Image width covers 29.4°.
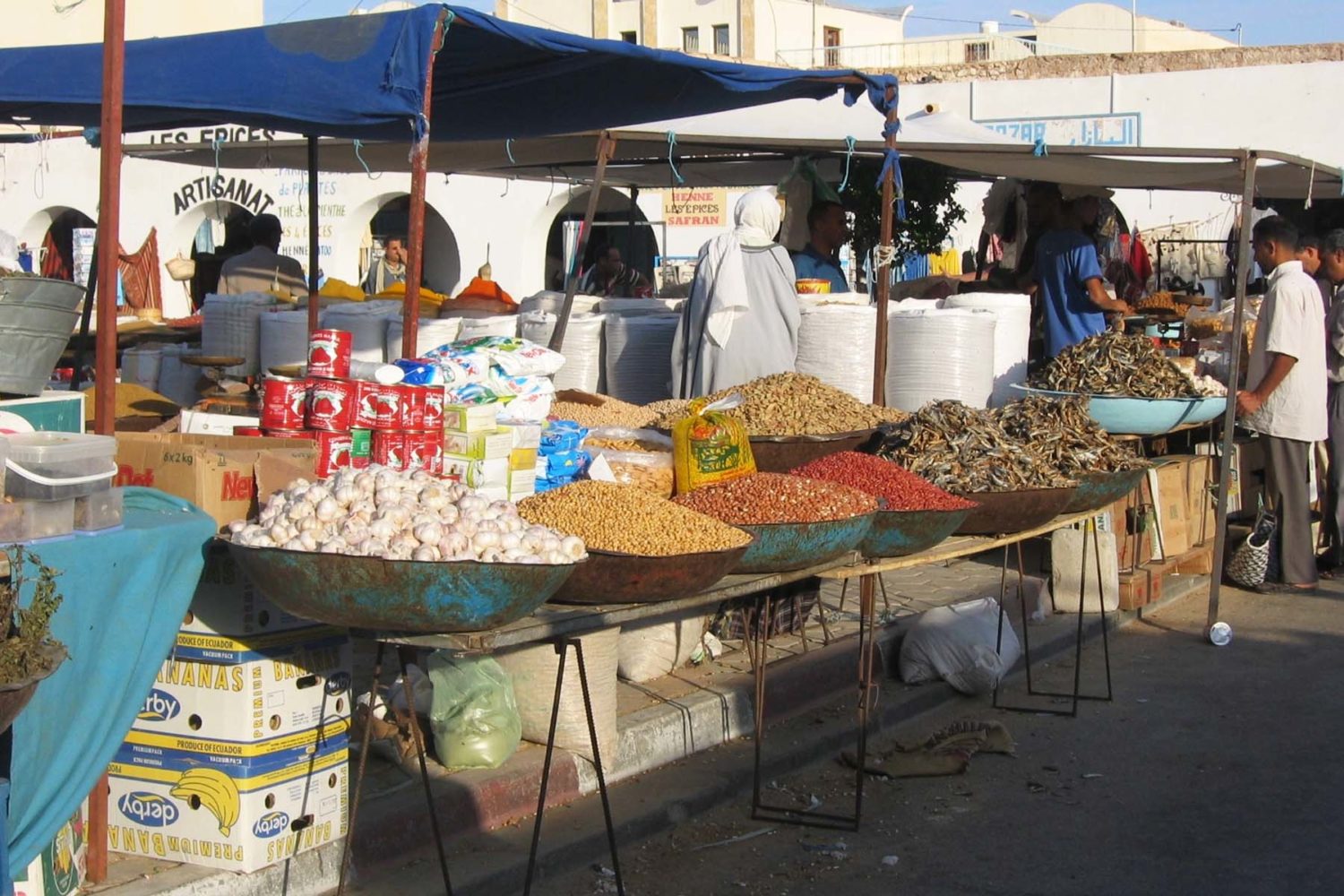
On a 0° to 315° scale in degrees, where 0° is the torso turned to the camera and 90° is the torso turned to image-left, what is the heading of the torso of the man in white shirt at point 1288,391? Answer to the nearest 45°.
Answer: approximately 90°

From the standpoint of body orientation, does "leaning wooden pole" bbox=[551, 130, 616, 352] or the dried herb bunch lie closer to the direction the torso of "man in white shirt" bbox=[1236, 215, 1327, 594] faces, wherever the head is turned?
the leaning wooden pole

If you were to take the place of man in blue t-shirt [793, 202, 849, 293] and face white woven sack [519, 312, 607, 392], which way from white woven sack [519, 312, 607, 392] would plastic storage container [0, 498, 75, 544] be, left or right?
left

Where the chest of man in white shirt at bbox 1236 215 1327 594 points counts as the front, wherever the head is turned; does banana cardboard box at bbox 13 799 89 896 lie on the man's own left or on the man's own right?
on the man's own left

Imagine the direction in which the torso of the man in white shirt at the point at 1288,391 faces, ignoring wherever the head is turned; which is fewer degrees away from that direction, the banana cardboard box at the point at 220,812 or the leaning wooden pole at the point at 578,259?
the leaning wooden pole
